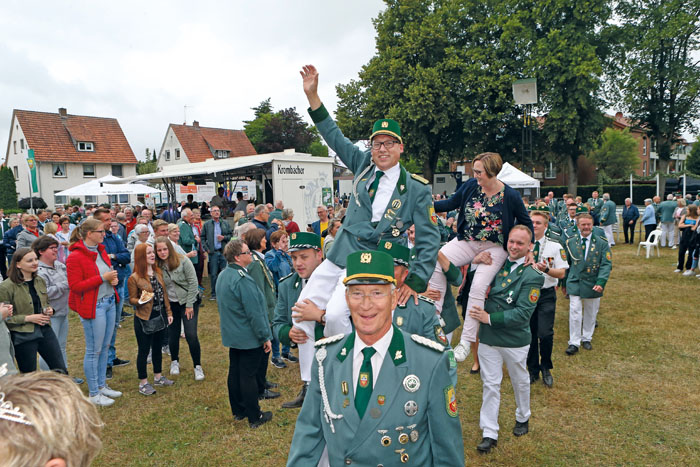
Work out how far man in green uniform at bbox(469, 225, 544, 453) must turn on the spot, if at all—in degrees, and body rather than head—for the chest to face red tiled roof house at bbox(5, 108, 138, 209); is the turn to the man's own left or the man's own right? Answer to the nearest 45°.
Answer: approximately 90° to the man's own right

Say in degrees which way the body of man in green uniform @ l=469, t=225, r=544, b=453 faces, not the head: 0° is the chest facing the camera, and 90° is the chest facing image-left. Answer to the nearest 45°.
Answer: approximately 45°

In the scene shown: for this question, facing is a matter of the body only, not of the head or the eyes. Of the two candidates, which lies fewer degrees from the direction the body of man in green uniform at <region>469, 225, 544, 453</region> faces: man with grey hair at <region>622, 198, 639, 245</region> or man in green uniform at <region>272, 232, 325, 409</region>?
the man in green uniform

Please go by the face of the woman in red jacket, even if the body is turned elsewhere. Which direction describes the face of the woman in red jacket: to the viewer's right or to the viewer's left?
to the viewer's right

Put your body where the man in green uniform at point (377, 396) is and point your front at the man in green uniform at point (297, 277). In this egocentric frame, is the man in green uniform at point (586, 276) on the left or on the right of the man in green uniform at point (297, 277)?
right

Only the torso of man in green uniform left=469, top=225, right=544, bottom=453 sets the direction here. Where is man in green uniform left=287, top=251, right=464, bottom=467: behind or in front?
in front
